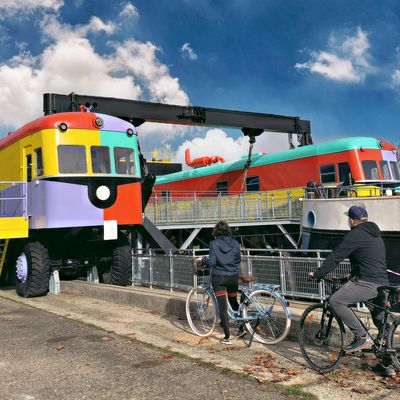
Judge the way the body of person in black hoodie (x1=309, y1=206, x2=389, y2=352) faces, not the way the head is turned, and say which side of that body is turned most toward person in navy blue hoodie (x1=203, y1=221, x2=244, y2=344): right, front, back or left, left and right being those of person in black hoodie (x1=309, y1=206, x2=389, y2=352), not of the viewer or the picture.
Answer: front

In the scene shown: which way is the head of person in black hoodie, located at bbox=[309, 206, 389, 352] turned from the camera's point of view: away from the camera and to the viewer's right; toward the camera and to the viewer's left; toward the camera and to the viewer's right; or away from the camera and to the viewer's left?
away from the camera and to the viewer's left

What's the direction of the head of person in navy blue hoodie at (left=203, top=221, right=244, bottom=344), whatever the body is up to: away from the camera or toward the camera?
away from the camera

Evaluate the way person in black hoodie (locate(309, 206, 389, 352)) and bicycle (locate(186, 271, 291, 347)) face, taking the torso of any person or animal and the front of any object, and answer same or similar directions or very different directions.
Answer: same or similar directions

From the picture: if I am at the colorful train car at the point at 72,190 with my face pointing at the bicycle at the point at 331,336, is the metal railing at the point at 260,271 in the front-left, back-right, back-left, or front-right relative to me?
front-left

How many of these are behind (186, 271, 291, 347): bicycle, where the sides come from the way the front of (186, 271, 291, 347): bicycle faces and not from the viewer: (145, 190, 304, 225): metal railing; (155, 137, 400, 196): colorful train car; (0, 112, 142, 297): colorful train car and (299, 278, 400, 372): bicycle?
1
